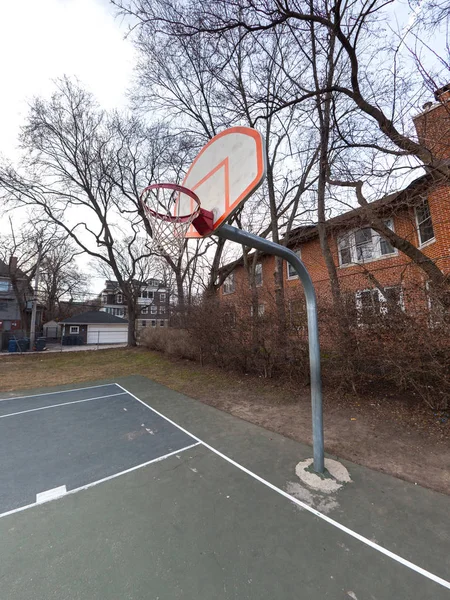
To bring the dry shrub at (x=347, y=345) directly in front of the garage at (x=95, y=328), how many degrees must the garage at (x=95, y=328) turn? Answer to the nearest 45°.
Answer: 0° — it already faces it

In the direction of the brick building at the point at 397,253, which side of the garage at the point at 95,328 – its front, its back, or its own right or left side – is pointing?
front

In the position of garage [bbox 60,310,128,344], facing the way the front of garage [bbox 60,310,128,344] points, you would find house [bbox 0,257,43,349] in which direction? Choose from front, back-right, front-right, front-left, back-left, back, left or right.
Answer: right

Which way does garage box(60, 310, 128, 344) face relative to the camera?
toward the camera

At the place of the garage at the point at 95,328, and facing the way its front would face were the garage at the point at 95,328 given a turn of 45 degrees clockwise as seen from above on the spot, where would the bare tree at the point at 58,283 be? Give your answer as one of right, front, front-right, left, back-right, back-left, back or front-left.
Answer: right

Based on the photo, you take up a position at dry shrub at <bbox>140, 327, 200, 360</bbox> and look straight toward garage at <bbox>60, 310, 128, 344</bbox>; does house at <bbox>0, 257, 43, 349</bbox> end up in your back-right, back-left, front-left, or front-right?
front-left

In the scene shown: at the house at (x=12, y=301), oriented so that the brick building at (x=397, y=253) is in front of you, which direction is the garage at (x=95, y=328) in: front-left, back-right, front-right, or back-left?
front-left

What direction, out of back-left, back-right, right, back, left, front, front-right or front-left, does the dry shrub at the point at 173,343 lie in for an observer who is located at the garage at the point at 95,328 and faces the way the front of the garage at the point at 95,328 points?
front
